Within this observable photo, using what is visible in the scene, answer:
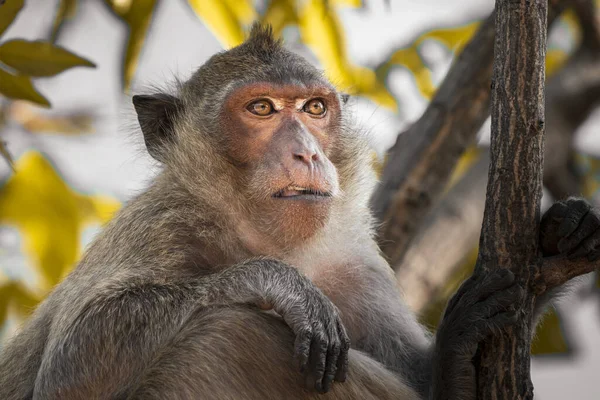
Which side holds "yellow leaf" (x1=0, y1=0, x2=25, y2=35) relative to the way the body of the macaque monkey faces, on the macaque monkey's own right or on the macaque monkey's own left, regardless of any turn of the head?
on the macaque monkey's own right

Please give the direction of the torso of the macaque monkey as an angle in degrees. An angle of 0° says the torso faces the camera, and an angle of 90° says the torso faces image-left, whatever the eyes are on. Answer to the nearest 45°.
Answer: approximately 315°
